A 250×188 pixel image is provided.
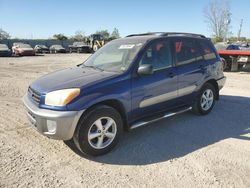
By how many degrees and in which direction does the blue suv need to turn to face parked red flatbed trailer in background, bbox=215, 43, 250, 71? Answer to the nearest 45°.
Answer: approximately 180°

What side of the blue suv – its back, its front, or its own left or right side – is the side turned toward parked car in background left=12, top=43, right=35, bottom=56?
right

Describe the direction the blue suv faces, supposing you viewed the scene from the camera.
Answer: facing the viewer and to the left of the viewer
